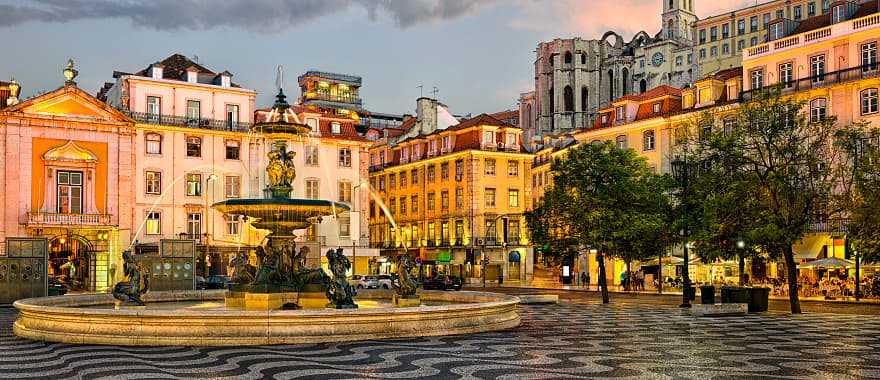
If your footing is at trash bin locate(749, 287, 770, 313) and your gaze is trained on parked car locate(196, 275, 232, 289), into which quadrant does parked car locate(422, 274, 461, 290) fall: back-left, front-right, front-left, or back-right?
front-right

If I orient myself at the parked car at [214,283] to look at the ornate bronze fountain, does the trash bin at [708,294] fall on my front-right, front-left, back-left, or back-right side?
front-left
